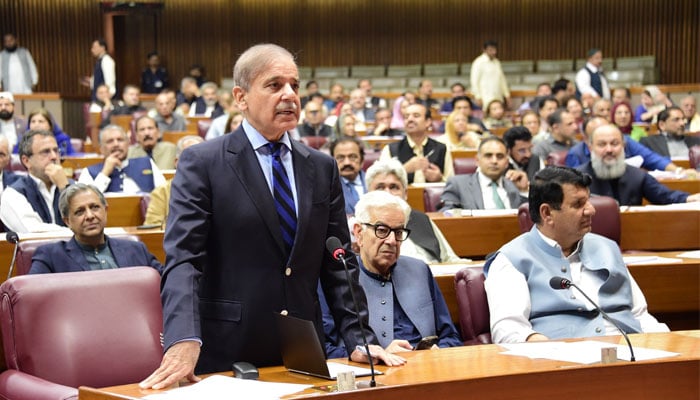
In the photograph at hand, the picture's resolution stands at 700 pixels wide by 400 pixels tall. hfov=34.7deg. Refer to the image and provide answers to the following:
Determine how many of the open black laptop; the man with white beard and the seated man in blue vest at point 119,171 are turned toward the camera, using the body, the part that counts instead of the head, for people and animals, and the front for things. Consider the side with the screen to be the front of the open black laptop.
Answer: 2

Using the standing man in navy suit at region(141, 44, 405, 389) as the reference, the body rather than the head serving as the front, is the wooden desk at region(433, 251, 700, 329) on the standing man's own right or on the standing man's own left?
on the standing man's own left

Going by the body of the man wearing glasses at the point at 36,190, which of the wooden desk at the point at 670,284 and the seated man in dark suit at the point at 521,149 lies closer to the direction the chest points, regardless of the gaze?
the wooden desk

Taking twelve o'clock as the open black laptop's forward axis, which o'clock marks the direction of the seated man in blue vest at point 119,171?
The seated man in blue vest is roughly at 10 o'clock from the open black laptop.

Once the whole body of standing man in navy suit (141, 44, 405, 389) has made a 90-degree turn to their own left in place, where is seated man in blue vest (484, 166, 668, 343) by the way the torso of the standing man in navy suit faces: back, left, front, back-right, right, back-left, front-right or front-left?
front

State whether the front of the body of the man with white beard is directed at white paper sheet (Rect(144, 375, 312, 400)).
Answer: yes

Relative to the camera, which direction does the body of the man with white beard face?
toward the camera

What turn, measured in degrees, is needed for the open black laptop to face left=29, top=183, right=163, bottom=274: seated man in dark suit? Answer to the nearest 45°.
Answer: approximately 90° to its left

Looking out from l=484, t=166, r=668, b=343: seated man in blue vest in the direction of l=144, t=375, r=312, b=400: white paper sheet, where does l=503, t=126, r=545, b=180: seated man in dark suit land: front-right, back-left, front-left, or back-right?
back-right

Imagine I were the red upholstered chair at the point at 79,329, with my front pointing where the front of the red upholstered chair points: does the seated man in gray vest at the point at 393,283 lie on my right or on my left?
on my left

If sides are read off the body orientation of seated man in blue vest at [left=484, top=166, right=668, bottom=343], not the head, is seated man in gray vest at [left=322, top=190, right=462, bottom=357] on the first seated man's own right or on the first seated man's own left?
on the first seated man's own right

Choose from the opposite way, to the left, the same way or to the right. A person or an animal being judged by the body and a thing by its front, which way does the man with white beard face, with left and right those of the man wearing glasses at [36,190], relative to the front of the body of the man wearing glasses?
to the right
